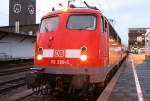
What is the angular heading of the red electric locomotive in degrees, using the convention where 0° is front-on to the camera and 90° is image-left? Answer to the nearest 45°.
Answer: approximately 45°
